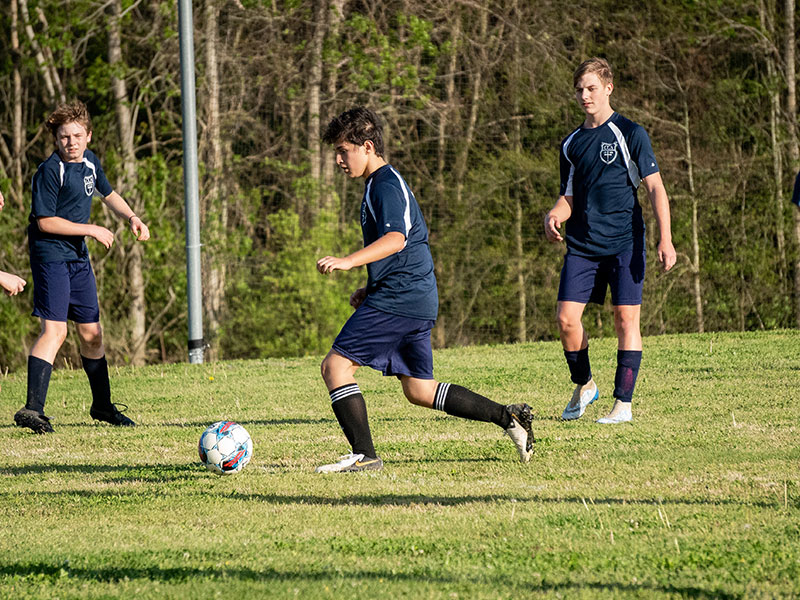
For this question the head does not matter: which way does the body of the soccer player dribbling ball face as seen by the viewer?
to the viewer's left

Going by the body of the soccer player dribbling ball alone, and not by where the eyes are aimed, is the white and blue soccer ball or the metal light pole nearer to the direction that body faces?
the white and blue soccer ball

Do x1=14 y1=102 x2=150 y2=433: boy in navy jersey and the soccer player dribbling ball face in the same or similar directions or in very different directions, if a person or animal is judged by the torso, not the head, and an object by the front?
very different directions

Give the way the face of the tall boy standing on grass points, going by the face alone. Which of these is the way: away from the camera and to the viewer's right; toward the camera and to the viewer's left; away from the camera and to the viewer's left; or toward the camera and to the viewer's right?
toward the camera and to the viewer's left

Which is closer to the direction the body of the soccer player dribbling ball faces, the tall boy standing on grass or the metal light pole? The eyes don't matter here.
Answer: the metal light pole

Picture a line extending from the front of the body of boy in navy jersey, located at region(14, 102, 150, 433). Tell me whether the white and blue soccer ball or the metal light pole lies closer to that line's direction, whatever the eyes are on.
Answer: the white and blue soccer ball

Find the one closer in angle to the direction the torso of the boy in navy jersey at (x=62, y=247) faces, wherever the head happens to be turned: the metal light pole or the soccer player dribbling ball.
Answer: the soccer player dribbling ball

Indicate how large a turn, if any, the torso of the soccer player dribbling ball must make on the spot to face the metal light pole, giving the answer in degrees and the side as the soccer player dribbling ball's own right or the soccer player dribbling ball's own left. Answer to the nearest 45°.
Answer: approximately 90° to the soccer player dribbling ball's own right

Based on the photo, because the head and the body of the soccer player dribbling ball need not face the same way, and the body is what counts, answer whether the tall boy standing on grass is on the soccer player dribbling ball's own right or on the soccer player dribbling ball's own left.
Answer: on the soccer player dribbling ball's own right

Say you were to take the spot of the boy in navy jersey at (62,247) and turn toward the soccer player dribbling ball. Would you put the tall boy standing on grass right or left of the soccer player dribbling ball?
left

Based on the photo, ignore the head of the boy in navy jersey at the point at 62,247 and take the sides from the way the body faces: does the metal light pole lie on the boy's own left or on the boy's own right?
on the boy's own left

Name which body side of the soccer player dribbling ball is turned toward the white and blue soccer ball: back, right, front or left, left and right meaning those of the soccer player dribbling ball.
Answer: front

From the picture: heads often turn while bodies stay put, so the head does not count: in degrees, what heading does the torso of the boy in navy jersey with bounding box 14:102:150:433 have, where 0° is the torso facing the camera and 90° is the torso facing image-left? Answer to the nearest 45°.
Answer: approximately 315°

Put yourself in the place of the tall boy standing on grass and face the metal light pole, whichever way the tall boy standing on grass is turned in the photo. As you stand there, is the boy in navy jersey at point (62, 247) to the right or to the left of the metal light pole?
left

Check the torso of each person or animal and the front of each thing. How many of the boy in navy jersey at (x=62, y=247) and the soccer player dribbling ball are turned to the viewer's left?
1
